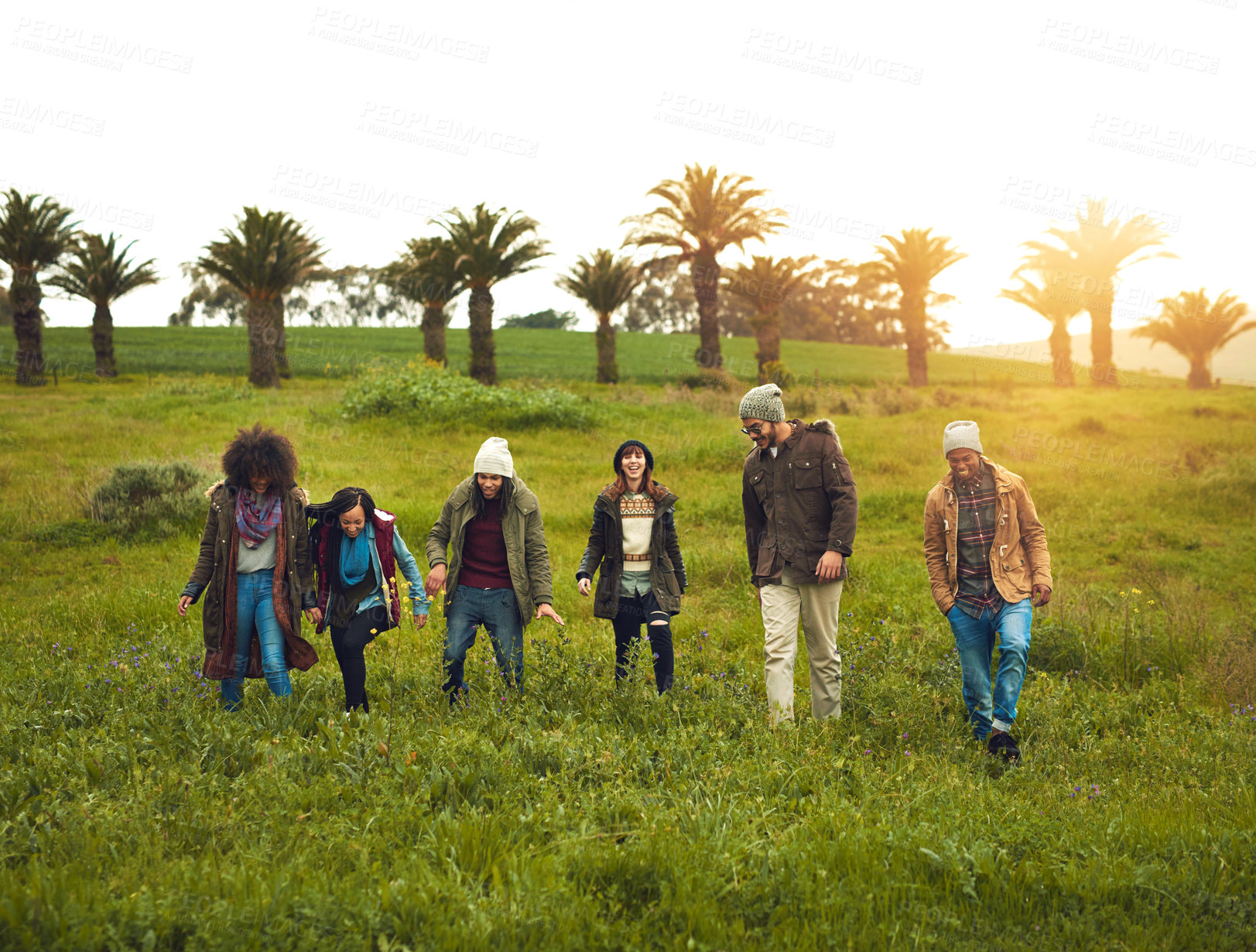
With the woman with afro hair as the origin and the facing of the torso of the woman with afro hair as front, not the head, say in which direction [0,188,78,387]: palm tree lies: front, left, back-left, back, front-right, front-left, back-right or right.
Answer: back

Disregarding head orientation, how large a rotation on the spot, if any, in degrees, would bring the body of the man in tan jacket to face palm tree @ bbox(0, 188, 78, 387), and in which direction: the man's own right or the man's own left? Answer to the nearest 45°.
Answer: approximately 135° to the man's own right

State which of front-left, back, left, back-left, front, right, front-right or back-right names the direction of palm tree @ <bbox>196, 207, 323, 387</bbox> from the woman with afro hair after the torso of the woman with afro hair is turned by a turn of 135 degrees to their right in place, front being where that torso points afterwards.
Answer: front-right

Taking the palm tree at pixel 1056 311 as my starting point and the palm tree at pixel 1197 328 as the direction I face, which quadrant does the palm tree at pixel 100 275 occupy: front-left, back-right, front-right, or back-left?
back-left

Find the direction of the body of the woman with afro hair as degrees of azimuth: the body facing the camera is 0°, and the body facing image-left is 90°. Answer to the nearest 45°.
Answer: approximately 0°
